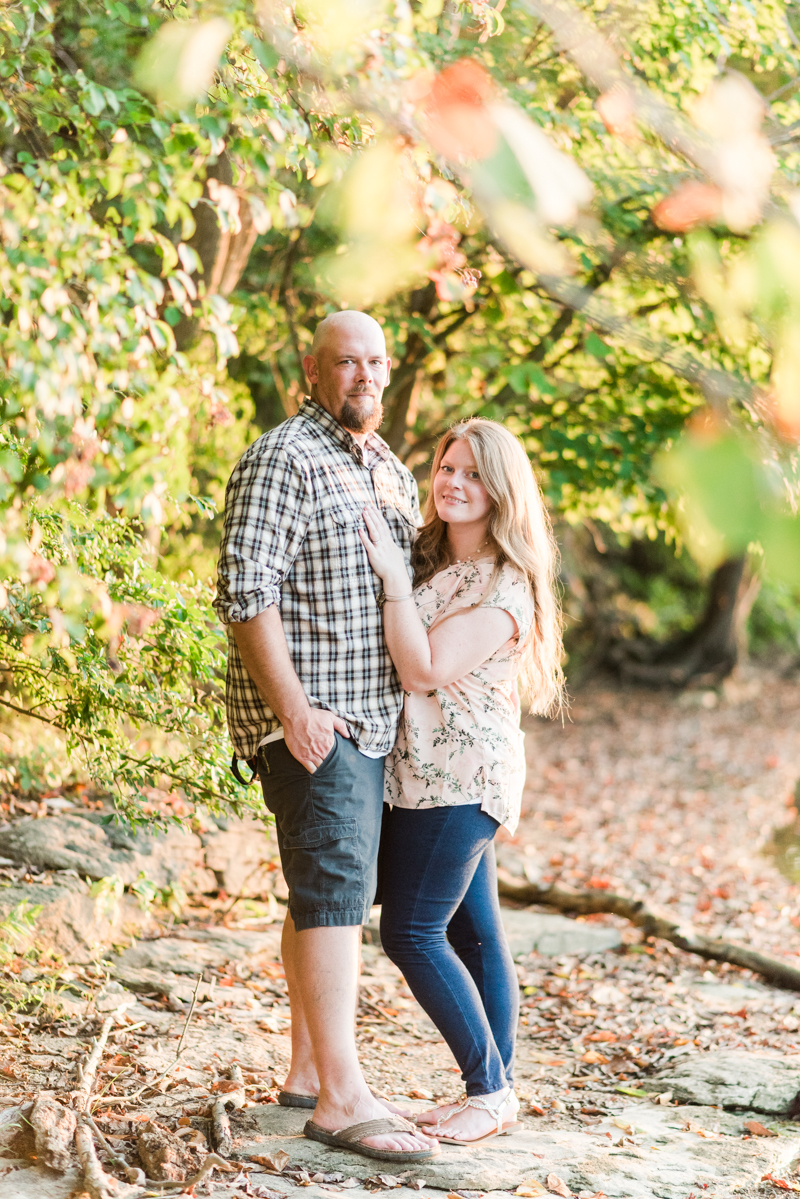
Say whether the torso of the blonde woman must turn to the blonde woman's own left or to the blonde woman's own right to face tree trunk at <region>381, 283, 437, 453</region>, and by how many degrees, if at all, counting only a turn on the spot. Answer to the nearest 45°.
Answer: approximately 135° to the blonde woman's own right

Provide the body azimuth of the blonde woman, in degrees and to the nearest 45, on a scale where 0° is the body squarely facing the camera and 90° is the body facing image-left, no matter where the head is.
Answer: approximately 45°

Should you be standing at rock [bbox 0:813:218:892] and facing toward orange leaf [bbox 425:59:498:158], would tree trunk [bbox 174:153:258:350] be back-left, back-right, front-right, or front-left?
back-left

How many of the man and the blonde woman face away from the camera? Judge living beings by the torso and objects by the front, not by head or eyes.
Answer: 0

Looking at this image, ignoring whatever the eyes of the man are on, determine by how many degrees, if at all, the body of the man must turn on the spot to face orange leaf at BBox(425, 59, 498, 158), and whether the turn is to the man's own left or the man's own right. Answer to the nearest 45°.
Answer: approximately 45° to the man's own right

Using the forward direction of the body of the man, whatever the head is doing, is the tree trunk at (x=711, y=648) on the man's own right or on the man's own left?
on the man's own left

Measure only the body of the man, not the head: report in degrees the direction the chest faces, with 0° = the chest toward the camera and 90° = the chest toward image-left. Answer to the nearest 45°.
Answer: approximately 315°
